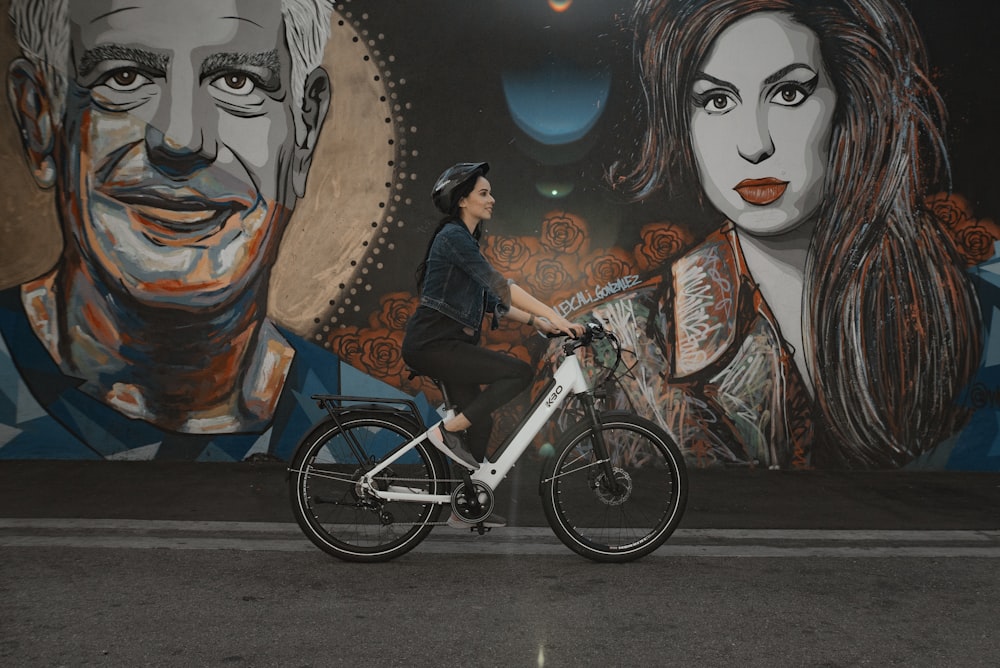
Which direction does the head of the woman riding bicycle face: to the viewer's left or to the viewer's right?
to the viewer's right

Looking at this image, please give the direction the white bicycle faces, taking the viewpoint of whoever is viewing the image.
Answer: facing to the right of the viewer

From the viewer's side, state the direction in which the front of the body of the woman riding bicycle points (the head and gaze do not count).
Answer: to the viewer's right
